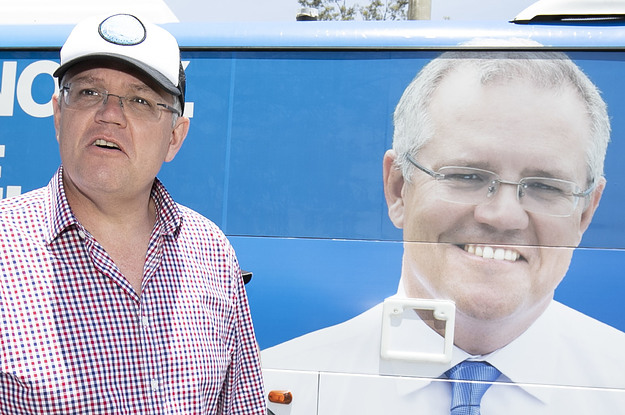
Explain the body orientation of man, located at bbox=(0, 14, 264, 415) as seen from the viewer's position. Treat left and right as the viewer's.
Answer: facing the viewer

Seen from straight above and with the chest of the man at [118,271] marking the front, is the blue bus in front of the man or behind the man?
behind
